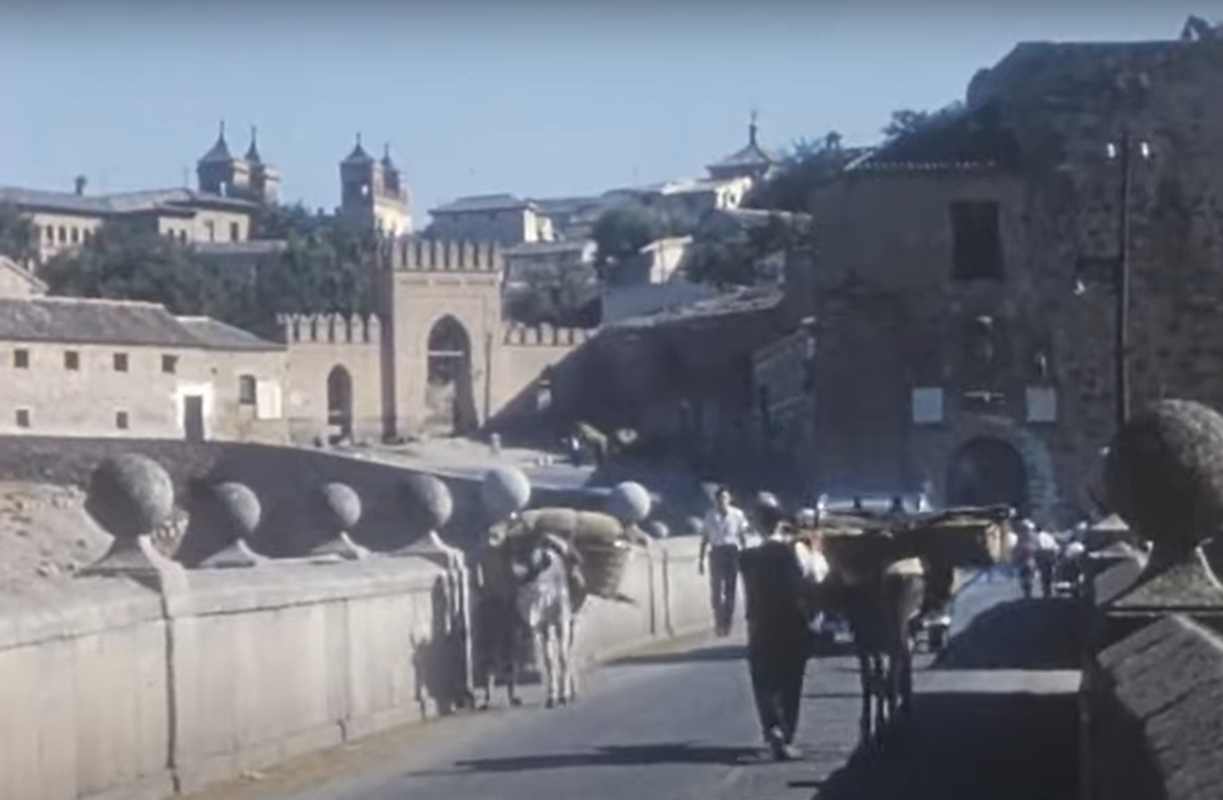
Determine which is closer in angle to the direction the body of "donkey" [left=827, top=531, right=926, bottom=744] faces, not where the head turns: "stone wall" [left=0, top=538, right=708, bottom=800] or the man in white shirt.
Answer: the man in white shirt

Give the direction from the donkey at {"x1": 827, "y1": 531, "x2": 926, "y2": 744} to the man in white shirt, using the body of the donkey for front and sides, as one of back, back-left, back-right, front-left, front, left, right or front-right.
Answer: front

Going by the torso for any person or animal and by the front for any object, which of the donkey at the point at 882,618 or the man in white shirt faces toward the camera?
the man in white shirt

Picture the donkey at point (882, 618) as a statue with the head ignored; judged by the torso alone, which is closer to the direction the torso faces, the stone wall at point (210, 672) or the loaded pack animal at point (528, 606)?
the loaded pack animal

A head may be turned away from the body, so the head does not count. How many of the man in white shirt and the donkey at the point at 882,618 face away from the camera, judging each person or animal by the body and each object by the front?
1

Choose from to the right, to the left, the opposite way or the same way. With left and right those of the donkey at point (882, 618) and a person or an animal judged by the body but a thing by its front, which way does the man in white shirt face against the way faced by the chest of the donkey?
the opposite way

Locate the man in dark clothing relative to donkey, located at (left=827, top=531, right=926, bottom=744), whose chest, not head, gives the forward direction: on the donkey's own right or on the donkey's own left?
on the donkey's own left

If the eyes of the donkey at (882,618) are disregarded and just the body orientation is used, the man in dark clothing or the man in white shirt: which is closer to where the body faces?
the man in white shirt

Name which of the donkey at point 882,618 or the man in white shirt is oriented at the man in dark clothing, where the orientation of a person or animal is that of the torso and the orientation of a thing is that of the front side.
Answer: the man in white shirt

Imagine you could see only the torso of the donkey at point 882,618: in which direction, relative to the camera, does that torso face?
away from the camera

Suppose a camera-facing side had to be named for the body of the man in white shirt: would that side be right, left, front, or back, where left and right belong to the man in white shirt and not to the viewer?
front

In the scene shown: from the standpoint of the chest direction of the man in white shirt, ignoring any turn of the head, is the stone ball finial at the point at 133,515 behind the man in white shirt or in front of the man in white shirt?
in front

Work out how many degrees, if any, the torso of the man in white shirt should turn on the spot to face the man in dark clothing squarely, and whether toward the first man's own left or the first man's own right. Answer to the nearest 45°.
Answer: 0° — they already face them

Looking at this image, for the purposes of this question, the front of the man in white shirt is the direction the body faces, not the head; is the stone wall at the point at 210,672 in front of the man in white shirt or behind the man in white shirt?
in front

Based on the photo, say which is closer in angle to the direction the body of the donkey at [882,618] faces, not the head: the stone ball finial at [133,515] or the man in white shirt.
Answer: the man in white shirt
